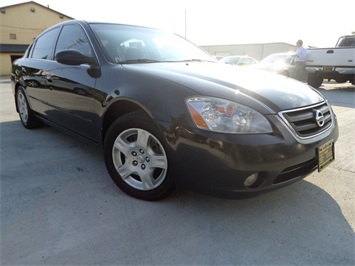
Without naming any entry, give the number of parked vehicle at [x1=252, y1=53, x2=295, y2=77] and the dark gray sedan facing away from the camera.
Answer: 0

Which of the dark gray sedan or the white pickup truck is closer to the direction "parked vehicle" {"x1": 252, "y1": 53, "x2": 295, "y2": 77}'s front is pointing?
the dark gray sedan

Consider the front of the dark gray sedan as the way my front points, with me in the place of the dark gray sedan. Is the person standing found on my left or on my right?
on my left

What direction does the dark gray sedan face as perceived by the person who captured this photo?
facing the viewer and to the right of the viewer

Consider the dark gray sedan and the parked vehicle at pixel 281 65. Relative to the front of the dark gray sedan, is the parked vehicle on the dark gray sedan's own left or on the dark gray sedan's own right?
on the dark gray sedan's own left

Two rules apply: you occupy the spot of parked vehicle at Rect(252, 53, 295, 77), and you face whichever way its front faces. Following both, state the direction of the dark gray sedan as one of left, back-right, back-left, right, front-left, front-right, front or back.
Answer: front-left

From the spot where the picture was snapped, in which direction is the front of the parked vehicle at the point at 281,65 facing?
facing the viewer and to the left of the viewer
